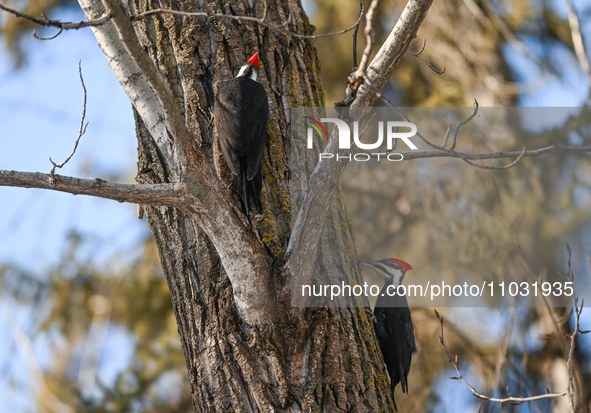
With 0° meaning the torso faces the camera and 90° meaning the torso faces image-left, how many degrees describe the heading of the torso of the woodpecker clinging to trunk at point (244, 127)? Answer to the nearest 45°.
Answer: approximately 180°

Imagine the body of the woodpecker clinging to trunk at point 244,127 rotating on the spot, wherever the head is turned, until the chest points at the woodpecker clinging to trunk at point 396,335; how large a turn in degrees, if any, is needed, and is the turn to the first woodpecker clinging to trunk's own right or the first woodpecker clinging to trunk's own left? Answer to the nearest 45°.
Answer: approximately 45° to the first woodpecker clinging to trunk's own right
